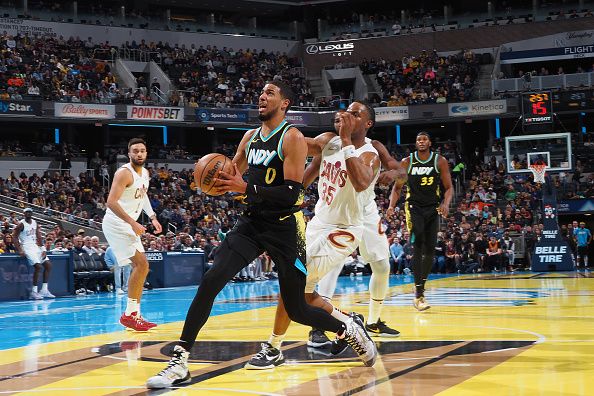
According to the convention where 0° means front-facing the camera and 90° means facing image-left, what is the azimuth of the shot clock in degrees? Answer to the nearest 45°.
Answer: approximately 0°

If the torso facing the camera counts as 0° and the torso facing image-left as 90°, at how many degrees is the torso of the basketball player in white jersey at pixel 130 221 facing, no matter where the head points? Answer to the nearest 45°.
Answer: approximately 315°

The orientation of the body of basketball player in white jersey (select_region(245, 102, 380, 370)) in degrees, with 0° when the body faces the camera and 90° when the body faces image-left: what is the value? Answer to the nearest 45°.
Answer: approximately 45°

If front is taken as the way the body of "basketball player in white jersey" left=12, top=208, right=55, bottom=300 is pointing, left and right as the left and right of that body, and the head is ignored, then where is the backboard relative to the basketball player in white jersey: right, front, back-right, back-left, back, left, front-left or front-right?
front-left

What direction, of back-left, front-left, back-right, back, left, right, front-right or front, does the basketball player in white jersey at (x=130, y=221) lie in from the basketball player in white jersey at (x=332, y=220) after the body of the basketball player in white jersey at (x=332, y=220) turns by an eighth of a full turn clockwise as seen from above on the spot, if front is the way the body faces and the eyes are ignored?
front-right

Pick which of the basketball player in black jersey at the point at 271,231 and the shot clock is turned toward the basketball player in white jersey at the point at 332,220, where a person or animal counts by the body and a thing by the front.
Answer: the shot clock

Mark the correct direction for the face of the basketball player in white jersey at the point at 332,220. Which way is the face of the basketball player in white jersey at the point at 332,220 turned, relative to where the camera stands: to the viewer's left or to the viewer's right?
to the viewer's left

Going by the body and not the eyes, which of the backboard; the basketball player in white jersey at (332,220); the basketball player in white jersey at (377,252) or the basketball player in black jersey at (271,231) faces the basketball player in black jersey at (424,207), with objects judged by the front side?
the backboard

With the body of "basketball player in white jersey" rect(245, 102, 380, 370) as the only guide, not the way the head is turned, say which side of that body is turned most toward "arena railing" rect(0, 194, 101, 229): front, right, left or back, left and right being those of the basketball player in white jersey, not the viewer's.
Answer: right

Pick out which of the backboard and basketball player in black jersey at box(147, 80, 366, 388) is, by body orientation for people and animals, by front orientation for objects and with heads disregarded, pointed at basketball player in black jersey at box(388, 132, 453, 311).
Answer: the backboard

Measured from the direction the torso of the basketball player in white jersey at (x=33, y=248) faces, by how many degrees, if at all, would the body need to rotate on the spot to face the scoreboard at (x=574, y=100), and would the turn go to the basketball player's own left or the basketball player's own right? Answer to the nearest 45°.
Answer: approximately 90° to the basketball player's own left

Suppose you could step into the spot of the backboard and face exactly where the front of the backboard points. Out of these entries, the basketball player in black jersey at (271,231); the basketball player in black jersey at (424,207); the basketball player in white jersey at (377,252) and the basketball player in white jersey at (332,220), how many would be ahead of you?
4

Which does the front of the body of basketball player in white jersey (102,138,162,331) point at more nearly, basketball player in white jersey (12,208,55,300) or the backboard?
the backboard

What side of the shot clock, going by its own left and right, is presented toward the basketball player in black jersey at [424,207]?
front
